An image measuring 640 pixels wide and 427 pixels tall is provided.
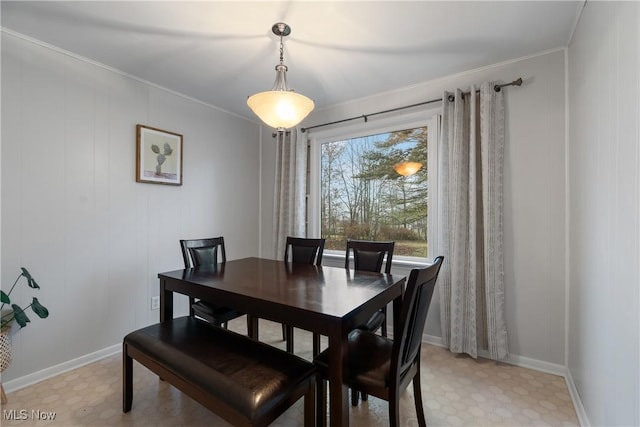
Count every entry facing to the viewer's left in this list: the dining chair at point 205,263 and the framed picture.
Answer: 0

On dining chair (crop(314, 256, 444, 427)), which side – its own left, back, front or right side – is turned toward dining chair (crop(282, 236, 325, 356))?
front

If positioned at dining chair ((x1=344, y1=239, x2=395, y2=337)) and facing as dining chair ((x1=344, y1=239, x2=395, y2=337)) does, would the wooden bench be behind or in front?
in front

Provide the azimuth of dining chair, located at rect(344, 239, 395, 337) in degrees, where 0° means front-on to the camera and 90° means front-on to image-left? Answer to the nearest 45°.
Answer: approximately 45°

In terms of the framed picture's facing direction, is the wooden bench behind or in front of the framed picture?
in front

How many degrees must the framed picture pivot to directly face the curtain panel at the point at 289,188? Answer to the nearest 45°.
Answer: approximately 45° to its left

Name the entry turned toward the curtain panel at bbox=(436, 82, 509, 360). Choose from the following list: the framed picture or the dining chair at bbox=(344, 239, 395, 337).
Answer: the framed picture

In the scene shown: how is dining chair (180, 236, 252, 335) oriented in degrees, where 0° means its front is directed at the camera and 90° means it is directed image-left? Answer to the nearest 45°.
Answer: approximately 315°

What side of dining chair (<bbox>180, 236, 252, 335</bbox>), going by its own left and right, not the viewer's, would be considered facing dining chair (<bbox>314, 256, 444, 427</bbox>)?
front

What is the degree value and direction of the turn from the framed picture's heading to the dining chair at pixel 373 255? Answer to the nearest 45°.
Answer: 0° — it already faces it

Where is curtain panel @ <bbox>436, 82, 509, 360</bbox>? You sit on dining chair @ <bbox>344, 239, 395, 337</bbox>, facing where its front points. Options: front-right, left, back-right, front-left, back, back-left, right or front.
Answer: back-left

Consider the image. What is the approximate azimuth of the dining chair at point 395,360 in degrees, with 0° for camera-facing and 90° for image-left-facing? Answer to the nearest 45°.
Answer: approximately 135°

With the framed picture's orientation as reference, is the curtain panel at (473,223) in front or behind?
in front
